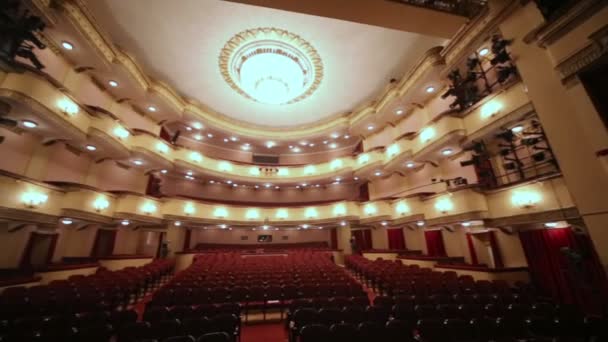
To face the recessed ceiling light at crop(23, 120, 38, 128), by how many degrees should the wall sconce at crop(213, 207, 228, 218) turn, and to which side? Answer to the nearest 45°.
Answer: approximately 45° to its right

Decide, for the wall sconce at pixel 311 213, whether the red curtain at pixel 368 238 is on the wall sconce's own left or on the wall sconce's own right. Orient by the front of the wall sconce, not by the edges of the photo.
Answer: on the wall sconce's own left

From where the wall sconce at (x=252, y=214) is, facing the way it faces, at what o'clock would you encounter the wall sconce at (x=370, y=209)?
the wall sconce at (x=370, y=209) is roughly at 10 o'clock from the wall sconce at (x=252, y=214).

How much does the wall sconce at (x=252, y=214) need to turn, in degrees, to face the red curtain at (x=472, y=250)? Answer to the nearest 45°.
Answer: approximately 45° to its left

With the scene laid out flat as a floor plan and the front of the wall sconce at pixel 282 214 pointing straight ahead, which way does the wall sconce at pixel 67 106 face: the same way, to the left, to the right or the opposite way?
to the left

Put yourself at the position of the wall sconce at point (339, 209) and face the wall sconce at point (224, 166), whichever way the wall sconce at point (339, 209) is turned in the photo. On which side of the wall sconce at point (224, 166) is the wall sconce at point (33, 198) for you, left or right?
left

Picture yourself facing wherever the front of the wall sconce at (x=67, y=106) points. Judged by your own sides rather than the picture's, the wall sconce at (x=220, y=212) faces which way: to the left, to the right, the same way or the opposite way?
to the right

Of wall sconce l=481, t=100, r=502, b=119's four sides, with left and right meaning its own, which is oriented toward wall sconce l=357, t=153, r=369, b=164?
right

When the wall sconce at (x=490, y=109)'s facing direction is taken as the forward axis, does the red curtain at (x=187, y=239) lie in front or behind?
in front

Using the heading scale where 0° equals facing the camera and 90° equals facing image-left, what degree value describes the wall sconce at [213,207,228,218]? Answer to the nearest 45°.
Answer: approximately 0°

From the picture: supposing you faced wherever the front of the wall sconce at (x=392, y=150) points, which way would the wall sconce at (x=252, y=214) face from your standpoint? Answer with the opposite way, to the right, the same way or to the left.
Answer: to the left
